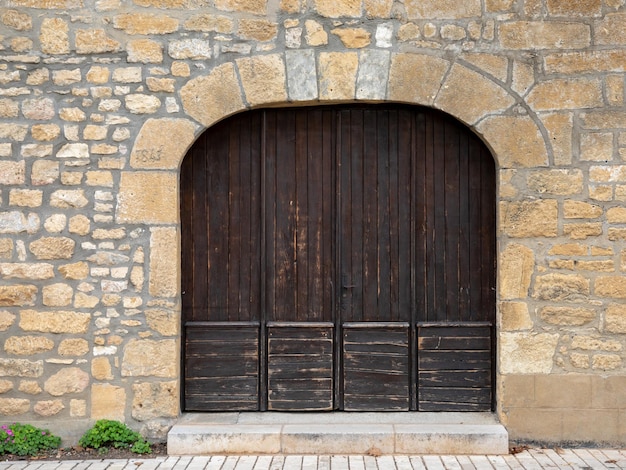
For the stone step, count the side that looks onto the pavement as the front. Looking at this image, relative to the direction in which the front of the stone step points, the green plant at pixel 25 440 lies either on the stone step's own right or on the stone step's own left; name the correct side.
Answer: on the stone step's own right

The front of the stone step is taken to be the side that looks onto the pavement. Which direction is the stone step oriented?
toward the camera

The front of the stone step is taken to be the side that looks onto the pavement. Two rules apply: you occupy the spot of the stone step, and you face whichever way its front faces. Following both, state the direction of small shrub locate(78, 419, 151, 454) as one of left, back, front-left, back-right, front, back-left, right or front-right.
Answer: right
